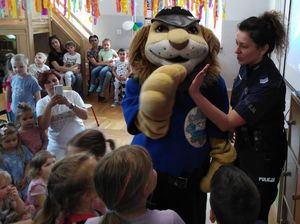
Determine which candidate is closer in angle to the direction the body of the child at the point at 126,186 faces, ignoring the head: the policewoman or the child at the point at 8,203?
the policewoman

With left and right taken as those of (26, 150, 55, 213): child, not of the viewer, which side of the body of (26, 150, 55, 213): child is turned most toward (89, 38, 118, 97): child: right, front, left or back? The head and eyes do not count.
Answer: left

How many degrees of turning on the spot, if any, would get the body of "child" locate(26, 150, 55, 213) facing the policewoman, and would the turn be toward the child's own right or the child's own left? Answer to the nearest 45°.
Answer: approximately 45° to the child's own right

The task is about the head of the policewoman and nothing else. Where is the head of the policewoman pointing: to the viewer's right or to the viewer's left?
to the viewer's left

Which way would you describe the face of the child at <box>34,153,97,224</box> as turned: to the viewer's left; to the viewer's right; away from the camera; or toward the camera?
away from the camera

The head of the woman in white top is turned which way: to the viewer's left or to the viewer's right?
to the viewer's right

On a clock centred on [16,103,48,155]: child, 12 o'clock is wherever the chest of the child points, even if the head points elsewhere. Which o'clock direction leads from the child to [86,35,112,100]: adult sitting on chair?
The adult sitting on chair is roughly at 8 o'clock from the child.
